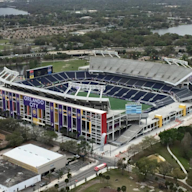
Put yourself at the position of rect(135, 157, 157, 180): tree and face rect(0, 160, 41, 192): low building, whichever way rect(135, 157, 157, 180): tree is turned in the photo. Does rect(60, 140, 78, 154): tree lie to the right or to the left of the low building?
right

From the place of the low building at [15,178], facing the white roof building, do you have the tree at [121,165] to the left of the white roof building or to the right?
right

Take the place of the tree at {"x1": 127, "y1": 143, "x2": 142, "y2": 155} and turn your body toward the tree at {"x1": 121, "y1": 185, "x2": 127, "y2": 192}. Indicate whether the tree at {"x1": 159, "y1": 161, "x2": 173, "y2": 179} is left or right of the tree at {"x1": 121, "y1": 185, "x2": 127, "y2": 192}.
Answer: left

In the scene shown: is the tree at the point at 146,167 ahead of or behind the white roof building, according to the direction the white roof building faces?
ahead

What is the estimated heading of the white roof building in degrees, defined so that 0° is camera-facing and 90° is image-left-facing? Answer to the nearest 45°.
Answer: approximately 315°

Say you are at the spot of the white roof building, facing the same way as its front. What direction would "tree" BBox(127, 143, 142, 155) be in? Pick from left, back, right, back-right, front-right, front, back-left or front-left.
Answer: front-left

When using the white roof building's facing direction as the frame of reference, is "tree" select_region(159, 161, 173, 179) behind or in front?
in front
